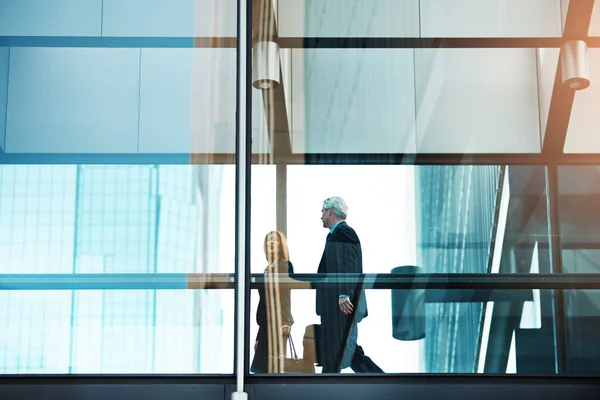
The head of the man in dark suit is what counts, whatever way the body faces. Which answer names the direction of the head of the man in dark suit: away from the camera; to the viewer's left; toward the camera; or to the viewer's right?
to the viewer's left

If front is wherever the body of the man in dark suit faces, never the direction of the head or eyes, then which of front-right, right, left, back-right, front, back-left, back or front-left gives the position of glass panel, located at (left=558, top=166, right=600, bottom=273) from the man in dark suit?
back

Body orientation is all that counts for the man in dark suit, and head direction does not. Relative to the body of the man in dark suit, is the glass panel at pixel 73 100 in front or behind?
in front

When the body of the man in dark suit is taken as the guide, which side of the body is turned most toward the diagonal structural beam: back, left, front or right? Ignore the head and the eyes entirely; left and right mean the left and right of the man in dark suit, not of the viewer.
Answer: back

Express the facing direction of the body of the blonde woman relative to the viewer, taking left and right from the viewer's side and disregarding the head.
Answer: facing the viewer and to the left of the viewer

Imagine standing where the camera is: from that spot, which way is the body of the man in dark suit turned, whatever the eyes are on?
to the viewer's left

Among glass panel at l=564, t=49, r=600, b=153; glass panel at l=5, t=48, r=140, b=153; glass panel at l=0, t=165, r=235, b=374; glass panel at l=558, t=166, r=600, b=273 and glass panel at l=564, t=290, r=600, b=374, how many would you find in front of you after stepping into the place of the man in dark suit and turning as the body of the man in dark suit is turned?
2

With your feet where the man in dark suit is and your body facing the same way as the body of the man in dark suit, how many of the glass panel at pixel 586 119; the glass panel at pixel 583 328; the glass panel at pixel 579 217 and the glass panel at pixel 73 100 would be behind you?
3

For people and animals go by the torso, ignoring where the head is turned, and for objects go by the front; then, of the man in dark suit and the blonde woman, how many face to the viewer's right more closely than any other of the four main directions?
0

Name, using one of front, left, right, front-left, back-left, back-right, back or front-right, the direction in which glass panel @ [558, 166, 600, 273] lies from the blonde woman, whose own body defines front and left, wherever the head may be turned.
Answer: back-left
